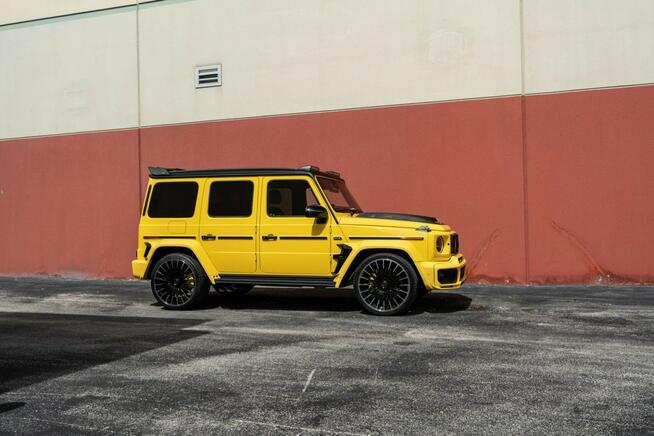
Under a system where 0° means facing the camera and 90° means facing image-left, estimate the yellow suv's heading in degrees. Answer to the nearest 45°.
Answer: approximately 270°
